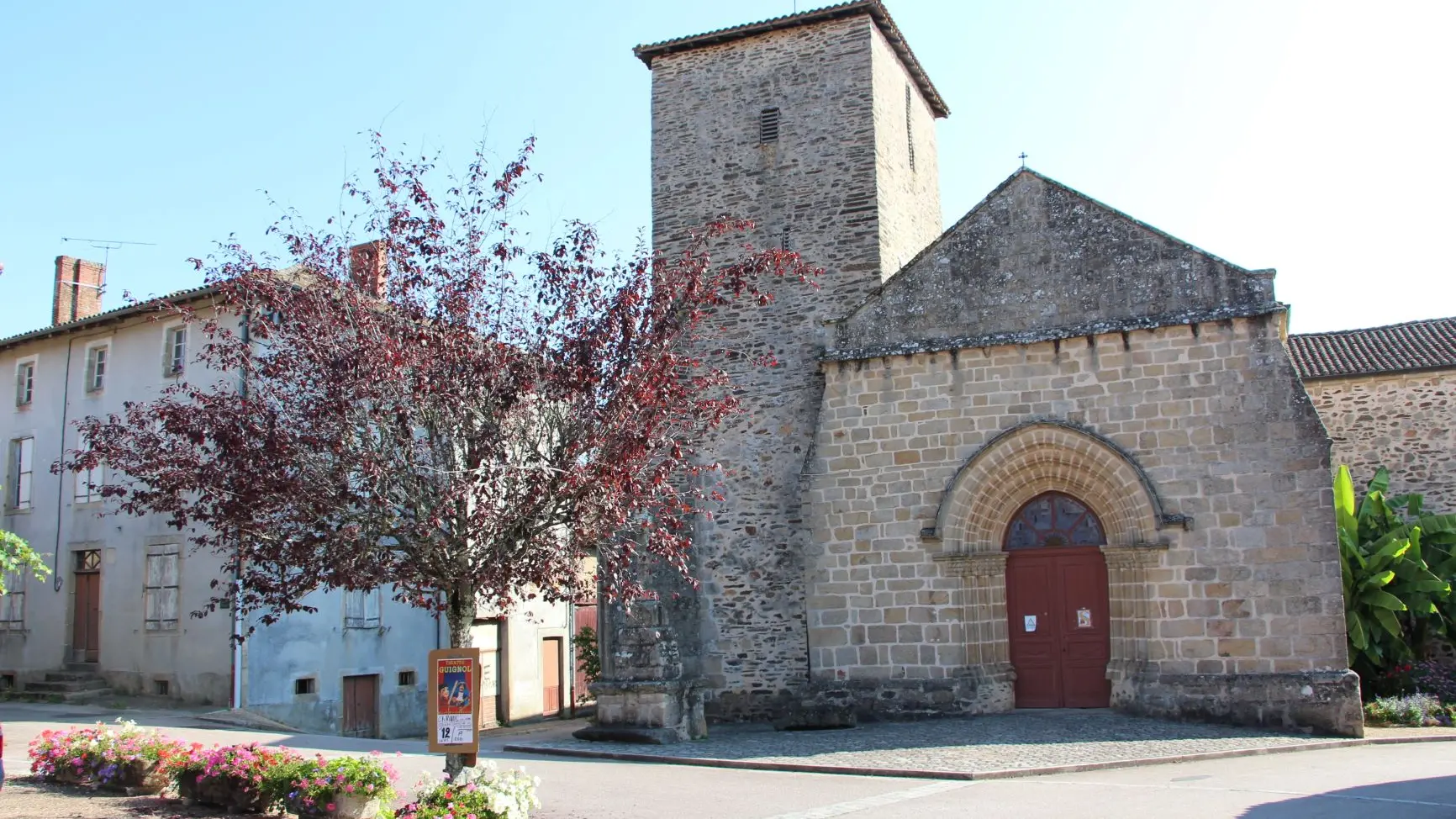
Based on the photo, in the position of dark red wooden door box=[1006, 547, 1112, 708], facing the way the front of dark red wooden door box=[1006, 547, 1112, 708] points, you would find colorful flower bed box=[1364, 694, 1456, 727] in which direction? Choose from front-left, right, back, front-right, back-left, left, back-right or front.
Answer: left

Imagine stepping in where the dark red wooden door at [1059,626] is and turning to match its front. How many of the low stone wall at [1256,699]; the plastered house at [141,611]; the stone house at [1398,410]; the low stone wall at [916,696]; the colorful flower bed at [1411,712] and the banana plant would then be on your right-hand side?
2

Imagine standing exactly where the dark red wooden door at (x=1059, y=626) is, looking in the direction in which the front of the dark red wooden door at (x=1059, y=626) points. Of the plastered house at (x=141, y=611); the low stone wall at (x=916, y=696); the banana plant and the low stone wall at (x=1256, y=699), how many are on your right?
2

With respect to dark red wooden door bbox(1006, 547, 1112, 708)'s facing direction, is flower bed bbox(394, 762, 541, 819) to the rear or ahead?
ahead

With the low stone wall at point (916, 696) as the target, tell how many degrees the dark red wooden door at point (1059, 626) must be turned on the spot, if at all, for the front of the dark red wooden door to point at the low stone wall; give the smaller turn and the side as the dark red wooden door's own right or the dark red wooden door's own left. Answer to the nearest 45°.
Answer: approximately 90° to the dark red wooden door's own right

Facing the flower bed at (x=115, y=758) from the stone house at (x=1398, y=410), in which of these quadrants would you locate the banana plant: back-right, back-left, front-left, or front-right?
front-left

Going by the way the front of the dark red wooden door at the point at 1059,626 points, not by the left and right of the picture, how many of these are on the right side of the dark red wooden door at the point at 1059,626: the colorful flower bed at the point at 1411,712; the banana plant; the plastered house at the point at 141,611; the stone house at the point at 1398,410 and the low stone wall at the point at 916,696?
2

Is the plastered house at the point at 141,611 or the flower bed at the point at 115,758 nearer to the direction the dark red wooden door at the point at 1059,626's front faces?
the flower bed

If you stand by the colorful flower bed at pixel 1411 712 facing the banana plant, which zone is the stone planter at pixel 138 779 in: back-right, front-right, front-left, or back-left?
back-left

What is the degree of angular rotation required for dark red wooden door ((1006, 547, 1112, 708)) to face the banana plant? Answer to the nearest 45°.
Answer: approximately 135° to its left

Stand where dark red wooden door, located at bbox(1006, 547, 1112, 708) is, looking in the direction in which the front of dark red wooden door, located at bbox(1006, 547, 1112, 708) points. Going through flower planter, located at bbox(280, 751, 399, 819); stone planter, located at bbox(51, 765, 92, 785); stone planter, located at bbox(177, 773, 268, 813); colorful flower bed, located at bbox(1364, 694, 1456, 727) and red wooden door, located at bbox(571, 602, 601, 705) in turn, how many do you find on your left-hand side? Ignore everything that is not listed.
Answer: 1

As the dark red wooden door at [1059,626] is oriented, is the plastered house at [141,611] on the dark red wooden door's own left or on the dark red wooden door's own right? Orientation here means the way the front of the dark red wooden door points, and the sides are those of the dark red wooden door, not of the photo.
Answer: on the dark red wooden door's own right

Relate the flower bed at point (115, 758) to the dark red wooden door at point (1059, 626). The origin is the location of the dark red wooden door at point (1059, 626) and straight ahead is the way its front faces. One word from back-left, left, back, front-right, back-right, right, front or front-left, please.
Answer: front-right

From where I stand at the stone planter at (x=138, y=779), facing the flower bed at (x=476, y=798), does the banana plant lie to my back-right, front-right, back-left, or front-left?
front-left

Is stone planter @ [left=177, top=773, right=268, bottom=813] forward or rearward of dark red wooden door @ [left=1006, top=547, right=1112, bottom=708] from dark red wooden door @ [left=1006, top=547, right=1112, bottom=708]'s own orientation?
forward

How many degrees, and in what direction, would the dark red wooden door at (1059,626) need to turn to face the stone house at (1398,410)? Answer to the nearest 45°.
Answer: approximately 135° to its left

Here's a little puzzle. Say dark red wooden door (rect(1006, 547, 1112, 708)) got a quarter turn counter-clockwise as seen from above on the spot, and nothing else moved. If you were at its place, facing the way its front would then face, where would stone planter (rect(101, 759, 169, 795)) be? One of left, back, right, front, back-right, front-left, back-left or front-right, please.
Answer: back-right

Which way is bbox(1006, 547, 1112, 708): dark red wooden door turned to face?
toward the camera

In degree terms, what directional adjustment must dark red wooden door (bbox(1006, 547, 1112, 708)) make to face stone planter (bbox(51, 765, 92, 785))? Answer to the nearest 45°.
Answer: approximately 45° to its right
